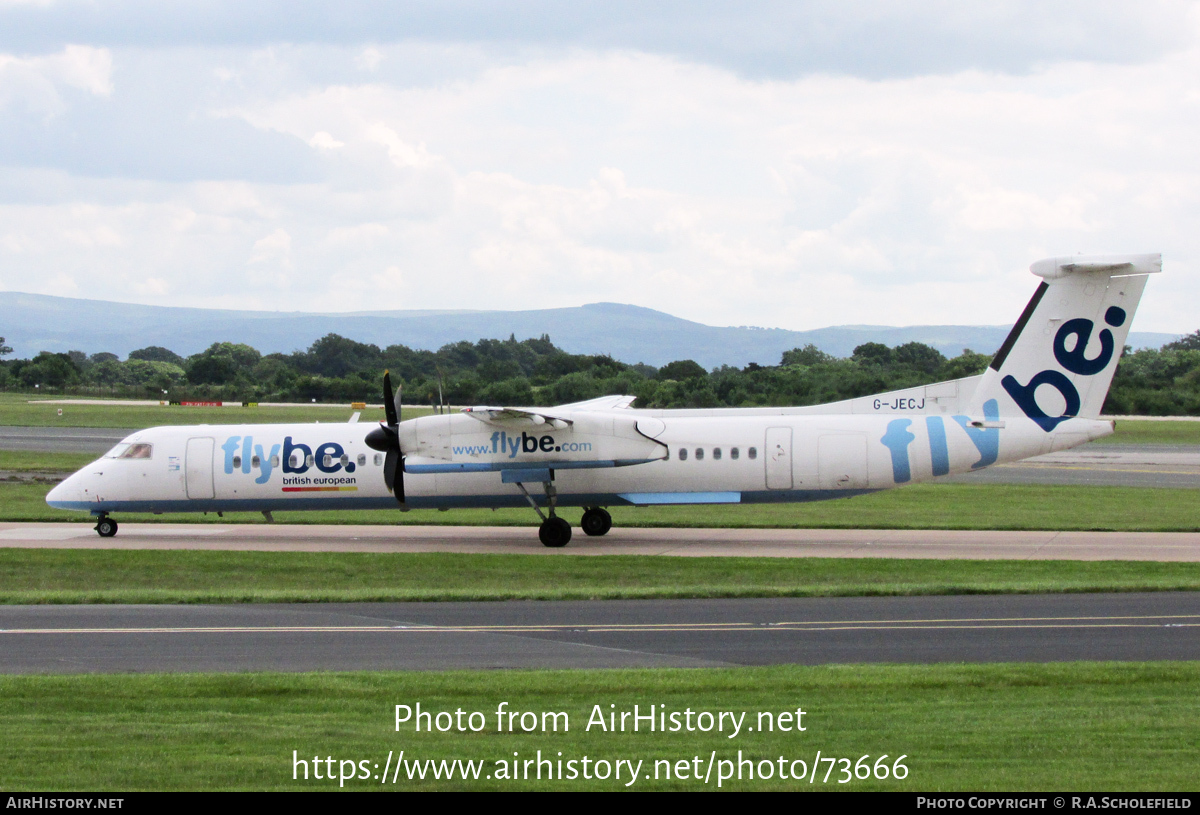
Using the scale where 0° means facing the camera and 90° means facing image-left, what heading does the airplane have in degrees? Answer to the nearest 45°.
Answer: approximately 90°
